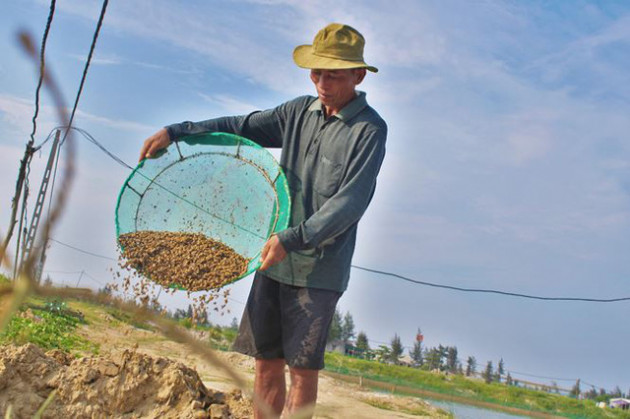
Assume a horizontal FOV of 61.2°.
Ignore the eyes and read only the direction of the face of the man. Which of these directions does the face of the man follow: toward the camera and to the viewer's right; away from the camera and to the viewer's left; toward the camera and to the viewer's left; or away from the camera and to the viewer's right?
toward the camera and to the viewer's left

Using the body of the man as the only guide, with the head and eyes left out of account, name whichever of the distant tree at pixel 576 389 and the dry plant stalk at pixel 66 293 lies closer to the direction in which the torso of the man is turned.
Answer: the dry plant stalk

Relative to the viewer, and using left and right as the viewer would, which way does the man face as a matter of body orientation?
facing the viewer and to the left of the viewer

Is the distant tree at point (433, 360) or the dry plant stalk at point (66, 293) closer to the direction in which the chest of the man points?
the dry plant stalk

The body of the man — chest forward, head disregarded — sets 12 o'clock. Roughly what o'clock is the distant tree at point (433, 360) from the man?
The distant tree is roughly at 5 o'clock from the man.

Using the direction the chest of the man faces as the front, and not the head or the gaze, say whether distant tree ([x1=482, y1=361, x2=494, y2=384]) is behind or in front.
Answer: behind

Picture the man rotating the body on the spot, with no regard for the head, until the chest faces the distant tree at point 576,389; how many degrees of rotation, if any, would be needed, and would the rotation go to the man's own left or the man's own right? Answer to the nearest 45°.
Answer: approximately 180°

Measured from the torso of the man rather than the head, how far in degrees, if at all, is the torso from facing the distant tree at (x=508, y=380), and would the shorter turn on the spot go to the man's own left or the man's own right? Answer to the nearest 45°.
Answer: approximately 180°

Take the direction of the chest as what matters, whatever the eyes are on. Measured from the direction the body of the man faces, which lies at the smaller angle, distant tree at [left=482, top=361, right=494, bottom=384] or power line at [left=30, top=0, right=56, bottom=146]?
the power line
